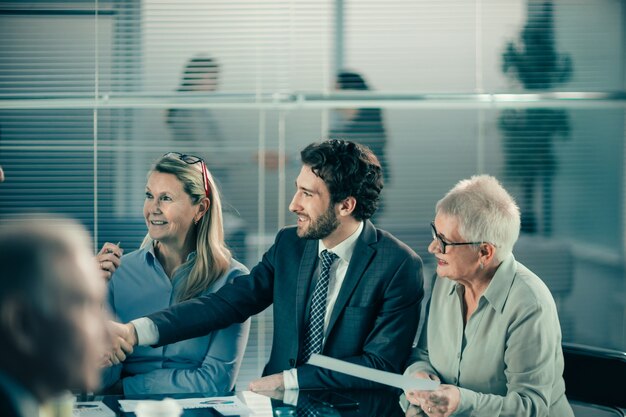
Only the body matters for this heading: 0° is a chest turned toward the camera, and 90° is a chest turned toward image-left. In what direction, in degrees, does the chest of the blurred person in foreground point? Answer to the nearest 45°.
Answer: approximately 270°

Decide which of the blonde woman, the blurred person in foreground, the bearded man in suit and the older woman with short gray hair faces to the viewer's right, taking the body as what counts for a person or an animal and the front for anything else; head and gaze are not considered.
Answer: the blurred person in foreground

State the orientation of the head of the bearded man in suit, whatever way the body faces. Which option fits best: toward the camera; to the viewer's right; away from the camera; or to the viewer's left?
to the viewer's left

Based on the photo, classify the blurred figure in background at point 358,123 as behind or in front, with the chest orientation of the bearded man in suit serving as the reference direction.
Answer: behind

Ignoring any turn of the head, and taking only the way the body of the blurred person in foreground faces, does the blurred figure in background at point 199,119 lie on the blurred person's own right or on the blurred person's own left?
on the blurred person's own left

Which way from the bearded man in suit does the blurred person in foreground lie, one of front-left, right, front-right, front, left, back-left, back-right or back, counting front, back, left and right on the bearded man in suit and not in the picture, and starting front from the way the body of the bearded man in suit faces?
front-left

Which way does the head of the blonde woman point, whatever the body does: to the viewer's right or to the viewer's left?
to the viewer's left

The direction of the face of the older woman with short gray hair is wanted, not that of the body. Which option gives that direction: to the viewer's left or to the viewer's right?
to the viewer's left
